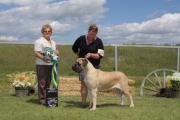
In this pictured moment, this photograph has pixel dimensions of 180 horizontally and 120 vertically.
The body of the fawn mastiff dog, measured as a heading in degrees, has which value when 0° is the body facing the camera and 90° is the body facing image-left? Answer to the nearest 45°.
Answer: approximately 90°

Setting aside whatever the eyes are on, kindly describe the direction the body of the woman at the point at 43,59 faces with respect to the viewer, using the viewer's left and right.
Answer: facing the viewer and to the right of the viewer

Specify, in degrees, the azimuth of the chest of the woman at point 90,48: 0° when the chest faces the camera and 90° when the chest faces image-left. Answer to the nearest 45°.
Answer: approximately 0°

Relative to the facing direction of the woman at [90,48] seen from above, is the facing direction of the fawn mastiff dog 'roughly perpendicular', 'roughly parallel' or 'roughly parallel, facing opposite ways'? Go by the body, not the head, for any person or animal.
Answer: roughly perpendicular

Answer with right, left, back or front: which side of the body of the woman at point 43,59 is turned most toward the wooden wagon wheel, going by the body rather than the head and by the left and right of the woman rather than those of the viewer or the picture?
left
